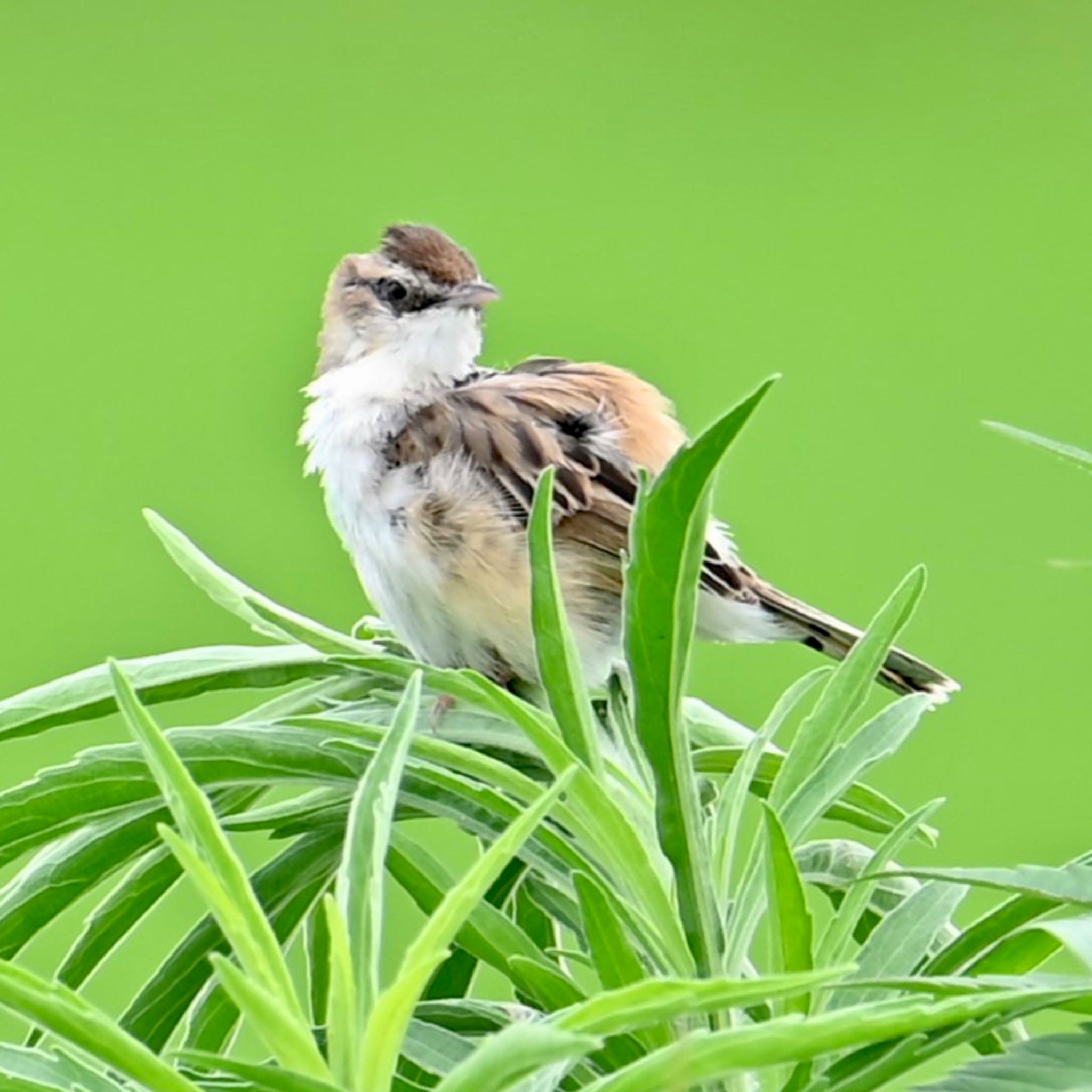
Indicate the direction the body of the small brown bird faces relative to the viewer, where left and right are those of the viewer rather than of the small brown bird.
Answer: facing to the left of the viewer
